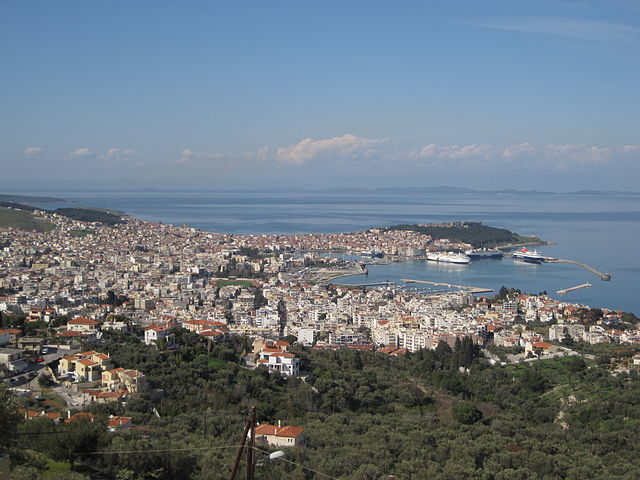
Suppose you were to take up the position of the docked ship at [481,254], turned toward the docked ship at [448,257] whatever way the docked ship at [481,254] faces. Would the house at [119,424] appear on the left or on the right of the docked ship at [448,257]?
left

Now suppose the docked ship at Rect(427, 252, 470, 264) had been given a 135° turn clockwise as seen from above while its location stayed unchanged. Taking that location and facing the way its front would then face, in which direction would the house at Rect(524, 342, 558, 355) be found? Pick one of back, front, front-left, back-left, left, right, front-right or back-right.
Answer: front-left

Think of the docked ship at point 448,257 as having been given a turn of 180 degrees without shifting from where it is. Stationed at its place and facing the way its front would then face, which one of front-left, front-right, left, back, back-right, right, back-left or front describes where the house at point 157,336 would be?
left

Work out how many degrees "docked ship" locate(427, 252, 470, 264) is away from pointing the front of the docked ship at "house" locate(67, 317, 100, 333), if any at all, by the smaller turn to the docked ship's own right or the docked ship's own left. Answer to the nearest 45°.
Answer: approximately 90° to the docked ship's own right

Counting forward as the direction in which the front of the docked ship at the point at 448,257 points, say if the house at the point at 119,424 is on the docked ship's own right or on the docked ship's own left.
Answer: on the docked ship's own right

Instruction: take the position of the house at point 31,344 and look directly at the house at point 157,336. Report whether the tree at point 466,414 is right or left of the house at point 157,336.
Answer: right

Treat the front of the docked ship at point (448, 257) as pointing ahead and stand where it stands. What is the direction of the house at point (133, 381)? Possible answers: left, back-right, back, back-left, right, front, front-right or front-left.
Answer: right

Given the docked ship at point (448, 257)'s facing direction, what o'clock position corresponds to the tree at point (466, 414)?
The tree is roughly at 3 o'clock from the docked ship.

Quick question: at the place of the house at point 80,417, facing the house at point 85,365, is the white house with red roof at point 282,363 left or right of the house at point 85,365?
right

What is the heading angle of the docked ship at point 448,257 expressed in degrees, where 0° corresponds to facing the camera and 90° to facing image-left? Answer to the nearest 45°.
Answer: approximately 270°

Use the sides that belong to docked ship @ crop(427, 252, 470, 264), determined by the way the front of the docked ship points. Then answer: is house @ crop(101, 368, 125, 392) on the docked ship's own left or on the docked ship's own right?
on the docked ship's own right

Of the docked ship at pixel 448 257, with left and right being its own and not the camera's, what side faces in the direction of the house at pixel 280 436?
right

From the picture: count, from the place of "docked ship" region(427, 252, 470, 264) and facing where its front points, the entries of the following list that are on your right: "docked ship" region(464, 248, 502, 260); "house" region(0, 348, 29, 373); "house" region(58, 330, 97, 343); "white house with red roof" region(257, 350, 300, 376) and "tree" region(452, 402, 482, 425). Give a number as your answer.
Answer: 4

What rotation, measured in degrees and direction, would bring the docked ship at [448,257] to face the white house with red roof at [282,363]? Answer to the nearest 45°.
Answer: approximately 90° to its right
